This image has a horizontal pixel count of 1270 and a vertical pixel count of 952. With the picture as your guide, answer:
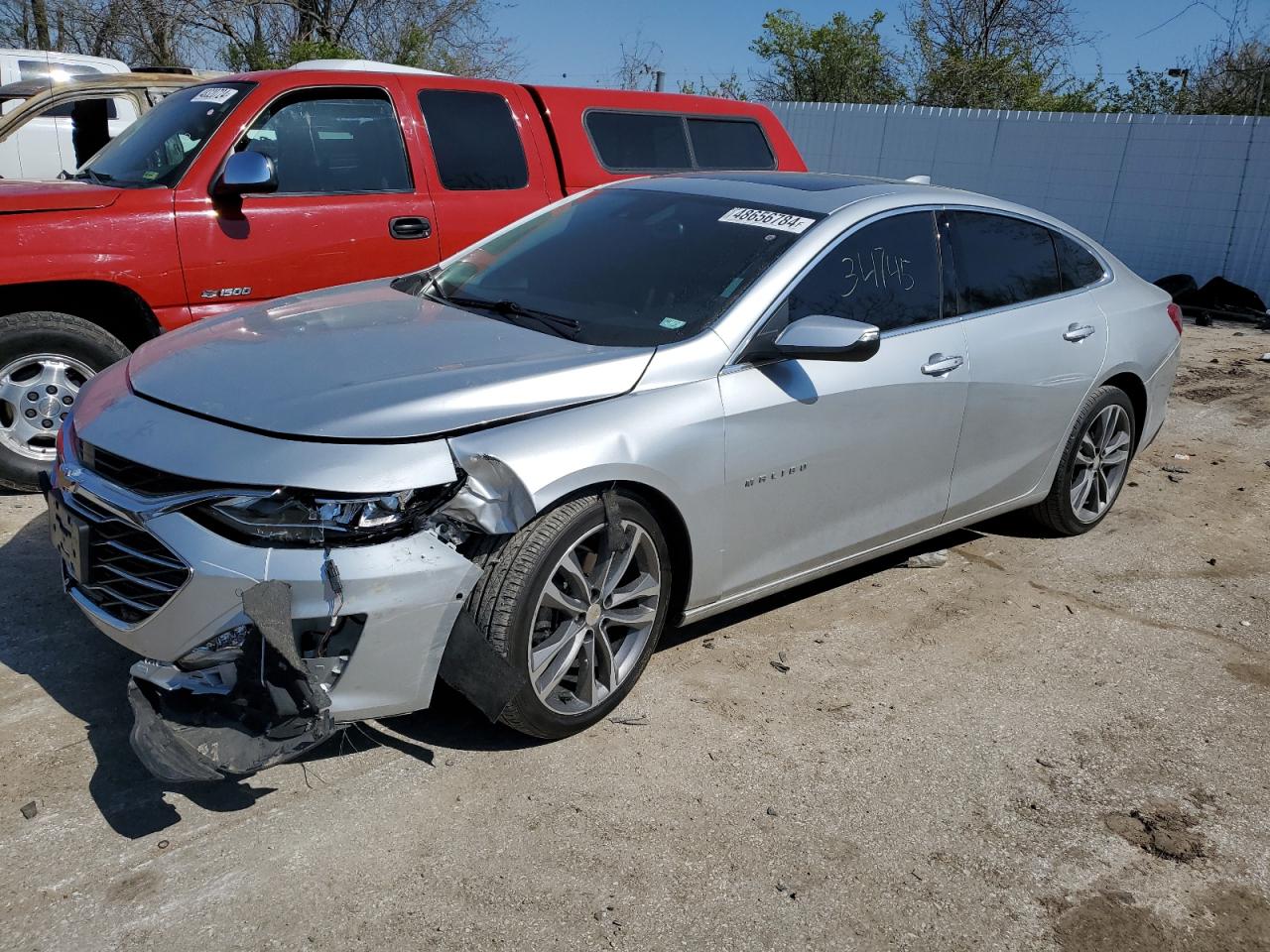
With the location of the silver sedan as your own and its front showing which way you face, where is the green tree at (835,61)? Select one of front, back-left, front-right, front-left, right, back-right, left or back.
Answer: back-right

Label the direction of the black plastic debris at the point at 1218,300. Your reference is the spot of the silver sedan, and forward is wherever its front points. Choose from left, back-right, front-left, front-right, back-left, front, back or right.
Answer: back

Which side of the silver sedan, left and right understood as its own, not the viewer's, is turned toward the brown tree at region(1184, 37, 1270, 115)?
back

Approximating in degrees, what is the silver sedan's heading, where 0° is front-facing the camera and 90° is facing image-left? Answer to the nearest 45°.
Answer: approximately 45°

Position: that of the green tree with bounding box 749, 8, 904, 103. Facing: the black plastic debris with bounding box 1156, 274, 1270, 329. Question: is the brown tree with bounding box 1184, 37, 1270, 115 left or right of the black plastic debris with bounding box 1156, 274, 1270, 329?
left

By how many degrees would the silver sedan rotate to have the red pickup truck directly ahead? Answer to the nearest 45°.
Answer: approximately 90° to its right
